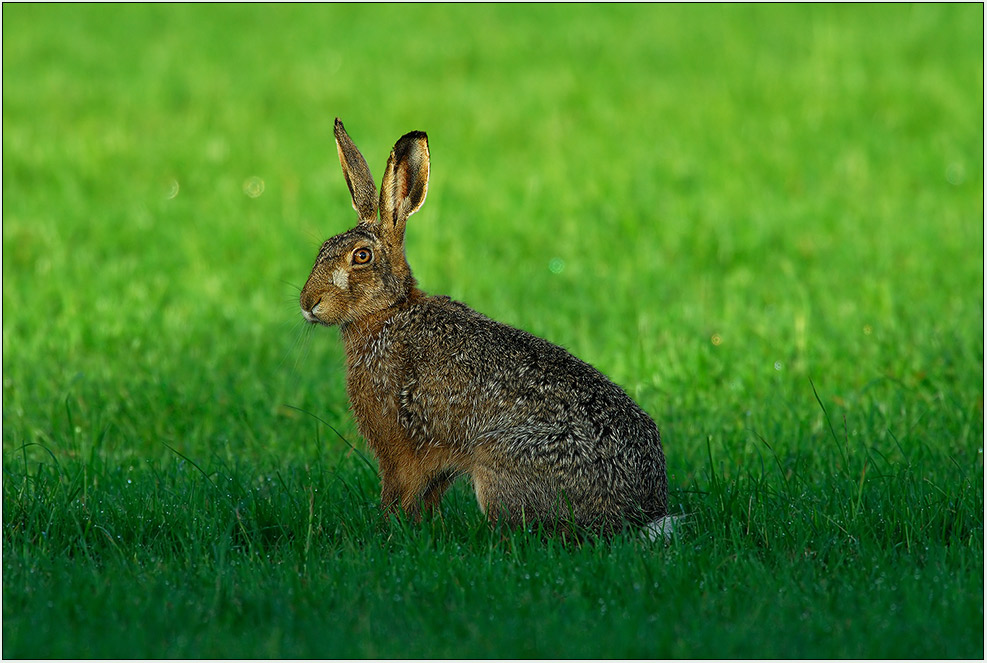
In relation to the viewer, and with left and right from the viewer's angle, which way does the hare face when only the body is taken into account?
facing to the left of the viewer
